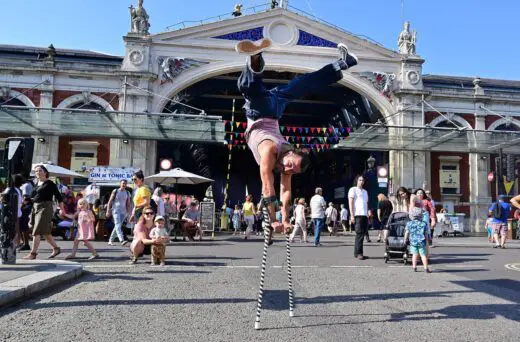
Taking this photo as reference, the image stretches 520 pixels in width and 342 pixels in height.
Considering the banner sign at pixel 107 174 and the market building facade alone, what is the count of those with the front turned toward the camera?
2

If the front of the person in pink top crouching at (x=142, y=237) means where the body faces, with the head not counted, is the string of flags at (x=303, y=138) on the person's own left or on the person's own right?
on the person's own left

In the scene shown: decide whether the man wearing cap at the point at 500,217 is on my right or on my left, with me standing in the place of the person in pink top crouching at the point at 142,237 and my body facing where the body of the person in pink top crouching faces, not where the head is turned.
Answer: on my left

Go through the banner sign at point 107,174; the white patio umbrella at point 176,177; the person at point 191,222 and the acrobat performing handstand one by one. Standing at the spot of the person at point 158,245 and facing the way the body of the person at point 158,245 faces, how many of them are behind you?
3

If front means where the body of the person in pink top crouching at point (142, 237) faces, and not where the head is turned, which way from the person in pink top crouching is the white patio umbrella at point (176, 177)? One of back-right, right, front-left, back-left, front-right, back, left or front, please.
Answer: back-left

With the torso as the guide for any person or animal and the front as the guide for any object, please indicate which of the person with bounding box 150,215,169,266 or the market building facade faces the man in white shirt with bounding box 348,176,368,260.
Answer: the market building facade

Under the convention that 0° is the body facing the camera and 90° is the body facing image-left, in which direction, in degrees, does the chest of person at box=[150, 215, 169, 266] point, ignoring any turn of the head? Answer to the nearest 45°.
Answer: approximately 0°

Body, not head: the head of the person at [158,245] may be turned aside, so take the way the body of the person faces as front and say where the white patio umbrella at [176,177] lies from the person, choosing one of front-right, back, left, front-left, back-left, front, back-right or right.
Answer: back

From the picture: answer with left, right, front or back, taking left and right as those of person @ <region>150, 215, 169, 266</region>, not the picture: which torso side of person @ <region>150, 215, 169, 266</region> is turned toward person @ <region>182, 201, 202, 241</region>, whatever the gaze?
back
